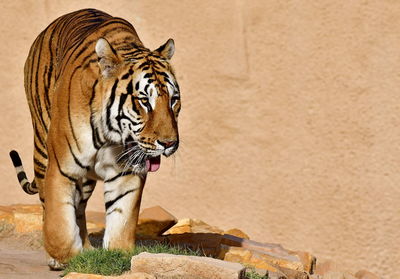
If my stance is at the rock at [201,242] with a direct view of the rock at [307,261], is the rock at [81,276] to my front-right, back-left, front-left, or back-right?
back-right

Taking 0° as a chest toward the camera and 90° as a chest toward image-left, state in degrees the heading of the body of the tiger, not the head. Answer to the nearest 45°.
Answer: approximately 315°

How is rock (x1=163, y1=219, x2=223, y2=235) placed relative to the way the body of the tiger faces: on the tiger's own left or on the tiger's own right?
on the tiger's own left
